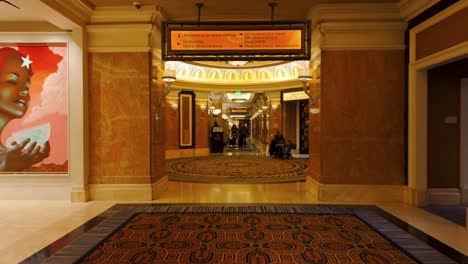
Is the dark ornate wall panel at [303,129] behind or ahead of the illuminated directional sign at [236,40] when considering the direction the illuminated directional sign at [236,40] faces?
behind

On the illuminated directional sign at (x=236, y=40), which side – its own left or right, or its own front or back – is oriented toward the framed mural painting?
right

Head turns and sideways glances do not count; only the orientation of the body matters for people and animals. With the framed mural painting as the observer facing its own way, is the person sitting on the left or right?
on its left

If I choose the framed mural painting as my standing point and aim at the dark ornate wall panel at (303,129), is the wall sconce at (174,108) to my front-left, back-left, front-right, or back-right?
front-left

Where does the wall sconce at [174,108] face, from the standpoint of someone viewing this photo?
facing the viewer and to the right of the viewer

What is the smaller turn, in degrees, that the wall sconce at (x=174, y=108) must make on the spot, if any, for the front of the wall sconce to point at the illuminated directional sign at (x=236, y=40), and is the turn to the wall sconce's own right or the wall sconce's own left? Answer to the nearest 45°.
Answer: approximately 45° to the wall sconce's own right

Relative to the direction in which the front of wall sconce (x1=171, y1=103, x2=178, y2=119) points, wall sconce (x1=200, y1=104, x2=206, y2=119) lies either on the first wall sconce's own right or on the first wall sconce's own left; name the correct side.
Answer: on the first wall sconce's own left

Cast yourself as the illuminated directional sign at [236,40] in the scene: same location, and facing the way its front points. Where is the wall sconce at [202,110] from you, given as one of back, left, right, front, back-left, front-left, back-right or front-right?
back

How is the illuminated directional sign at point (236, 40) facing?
toward the camera

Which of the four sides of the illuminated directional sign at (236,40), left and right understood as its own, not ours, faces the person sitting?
back

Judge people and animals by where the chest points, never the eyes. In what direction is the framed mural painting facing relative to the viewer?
toward the camera
